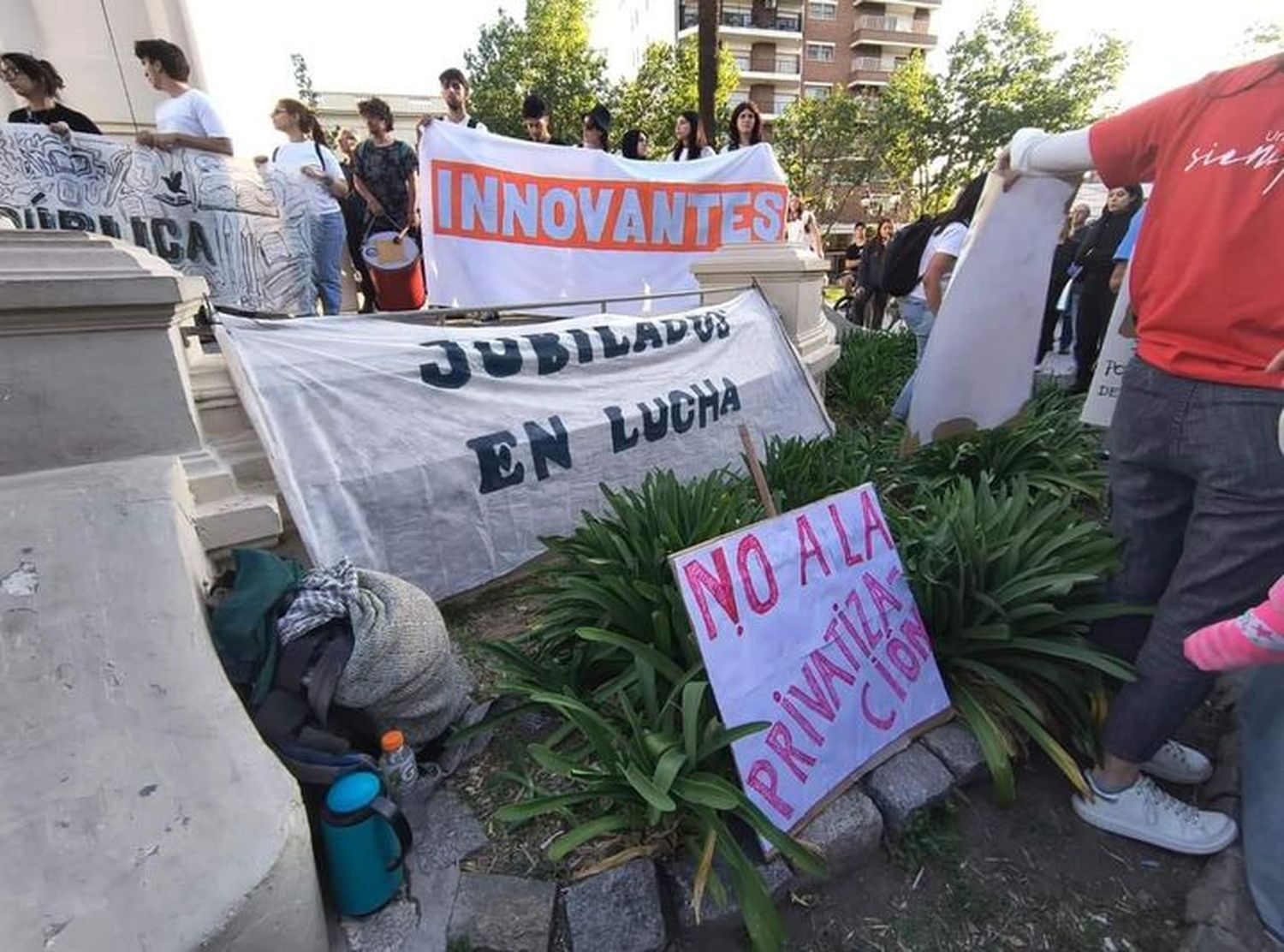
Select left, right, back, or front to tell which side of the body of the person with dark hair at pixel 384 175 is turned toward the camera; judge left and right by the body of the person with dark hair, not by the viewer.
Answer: front

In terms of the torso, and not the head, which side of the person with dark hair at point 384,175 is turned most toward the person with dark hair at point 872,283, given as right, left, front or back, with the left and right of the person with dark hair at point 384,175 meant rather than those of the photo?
left

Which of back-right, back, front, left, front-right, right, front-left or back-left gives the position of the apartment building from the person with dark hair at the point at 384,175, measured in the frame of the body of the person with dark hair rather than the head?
back-left

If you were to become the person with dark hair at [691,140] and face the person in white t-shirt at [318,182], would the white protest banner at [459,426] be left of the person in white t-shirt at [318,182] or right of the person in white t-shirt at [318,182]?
left

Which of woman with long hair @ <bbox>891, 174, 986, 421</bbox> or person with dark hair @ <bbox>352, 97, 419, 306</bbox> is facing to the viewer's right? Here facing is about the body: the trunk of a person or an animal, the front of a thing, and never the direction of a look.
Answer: the woman with long hair

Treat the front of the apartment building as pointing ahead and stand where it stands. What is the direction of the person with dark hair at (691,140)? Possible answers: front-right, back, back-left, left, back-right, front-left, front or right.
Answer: front

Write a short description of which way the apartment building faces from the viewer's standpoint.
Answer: facing the viewer

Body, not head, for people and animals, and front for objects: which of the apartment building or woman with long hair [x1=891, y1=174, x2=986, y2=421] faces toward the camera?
the apartment building

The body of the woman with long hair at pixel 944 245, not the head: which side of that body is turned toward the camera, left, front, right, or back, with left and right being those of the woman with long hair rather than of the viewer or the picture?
right

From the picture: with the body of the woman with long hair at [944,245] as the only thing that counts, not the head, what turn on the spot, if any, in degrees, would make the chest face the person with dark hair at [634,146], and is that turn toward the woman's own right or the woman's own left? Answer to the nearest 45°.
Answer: approximately 135° to the woman's own left

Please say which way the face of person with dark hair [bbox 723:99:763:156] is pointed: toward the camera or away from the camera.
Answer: toward the camera

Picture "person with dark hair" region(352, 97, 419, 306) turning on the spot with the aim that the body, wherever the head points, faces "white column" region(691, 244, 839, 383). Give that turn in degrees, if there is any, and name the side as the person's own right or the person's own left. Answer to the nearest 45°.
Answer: approximately 45° to the person's own left

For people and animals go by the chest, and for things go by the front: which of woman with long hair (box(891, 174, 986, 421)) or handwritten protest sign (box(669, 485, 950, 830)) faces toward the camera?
the handwritten protest sign

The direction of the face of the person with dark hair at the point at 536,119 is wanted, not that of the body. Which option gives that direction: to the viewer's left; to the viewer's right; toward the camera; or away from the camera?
toward the camera

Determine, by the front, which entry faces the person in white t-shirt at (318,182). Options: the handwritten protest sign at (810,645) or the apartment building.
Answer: the apartment building

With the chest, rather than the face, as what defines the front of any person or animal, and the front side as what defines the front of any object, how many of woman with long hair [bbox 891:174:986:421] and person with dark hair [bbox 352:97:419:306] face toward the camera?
1
